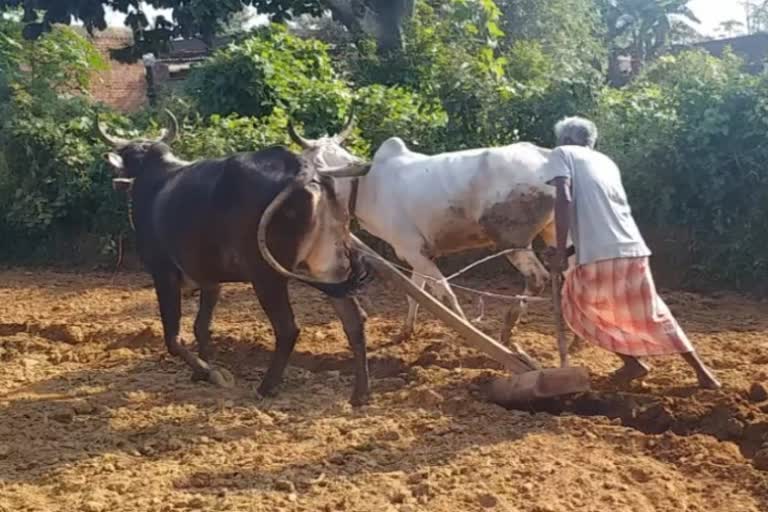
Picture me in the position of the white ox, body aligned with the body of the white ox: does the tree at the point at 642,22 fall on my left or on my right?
on my right

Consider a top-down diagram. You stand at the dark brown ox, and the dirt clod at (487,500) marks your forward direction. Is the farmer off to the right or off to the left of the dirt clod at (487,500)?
left

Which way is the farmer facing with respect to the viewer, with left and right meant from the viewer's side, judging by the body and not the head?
facing away from the viewer and to the left of the viewer

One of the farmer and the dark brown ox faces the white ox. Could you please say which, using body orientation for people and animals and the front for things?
the farmer

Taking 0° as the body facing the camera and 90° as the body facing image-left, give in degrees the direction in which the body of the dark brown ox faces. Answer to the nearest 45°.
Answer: approximately 135°

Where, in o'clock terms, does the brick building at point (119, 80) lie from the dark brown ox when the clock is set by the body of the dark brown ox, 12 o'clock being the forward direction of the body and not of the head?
The brick building is roughly at 1 o'clock from the dark brown ox.

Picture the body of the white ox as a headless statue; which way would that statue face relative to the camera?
to the viewer's left

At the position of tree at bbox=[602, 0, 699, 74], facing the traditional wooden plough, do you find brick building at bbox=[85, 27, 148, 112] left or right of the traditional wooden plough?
right

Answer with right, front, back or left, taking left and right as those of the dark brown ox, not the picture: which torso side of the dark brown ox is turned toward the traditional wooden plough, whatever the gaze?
back

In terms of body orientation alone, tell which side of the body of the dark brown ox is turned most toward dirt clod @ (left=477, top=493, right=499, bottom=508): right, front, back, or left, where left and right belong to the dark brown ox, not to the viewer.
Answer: back

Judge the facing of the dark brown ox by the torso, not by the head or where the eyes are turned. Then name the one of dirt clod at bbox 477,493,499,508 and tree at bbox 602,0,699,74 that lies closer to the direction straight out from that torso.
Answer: the tree

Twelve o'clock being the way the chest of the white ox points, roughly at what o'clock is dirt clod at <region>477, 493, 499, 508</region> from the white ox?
The dirt clod is roughly at 9 o'clock from the white ox.
